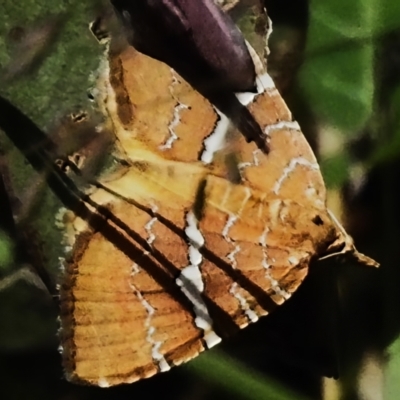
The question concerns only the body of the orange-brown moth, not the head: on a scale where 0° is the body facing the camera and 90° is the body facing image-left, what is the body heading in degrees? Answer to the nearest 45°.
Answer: approximately 270°
